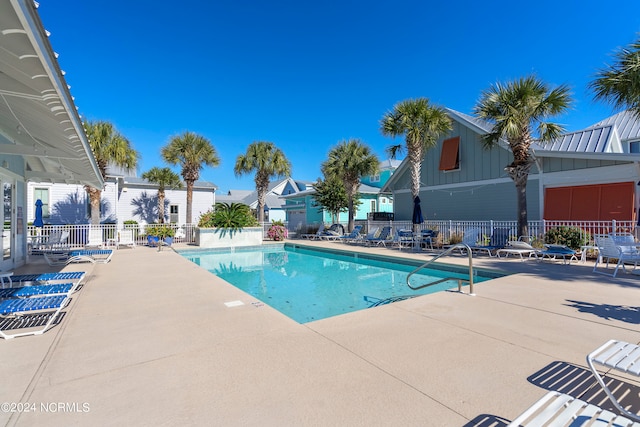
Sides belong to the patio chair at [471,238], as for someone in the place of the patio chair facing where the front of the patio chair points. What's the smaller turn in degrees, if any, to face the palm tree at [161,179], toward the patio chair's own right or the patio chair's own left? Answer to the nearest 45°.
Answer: approximately 45° to the patio chair's own right

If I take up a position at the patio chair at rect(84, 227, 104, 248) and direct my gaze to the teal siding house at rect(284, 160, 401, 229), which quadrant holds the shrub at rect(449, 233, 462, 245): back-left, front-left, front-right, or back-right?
front-right

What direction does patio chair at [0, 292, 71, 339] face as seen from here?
to the viewer's right

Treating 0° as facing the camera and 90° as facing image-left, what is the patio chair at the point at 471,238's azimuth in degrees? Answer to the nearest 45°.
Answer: approximately 45°

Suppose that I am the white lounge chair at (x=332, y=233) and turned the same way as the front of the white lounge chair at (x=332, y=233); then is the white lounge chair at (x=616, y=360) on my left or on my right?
on my left

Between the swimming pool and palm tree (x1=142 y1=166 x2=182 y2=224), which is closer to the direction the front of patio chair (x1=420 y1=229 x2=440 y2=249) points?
the swimming pool

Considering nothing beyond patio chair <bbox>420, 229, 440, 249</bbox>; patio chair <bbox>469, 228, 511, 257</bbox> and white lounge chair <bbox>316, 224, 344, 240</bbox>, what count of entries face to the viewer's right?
0

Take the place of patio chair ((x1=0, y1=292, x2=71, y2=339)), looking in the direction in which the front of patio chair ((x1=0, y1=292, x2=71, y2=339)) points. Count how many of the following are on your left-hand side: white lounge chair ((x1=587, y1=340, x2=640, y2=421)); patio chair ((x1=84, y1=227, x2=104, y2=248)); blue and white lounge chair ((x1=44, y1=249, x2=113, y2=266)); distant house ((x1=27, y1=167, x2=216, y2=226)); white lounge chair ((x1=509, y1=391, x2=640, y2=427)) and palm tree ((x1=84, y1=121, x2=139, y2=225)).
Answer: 4

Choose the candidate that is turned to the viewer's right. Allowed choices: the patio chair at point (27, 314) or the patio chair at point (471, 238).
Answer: the patio chair at point (27, 314)

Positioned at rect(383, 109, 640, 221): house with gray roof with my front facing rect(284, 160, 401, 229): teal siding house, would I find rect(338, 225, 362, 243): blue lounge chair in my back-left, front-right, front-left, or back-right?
front-left

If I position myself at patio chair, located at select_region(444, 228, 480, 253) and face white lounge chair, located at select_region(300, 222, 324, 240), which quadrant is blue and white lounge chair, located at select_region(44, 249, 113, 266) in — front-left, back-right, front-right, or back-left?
front-left

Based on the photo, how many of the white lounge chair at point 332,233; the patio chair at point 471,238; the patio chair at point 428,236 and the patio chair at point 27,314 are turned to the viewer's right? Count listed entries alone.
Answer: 1

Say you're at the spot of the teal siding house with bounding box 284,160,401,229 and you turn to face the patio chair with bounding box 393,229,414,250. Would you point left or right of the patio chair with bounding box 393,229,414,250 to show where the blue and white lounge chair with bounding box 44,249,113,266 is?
right
